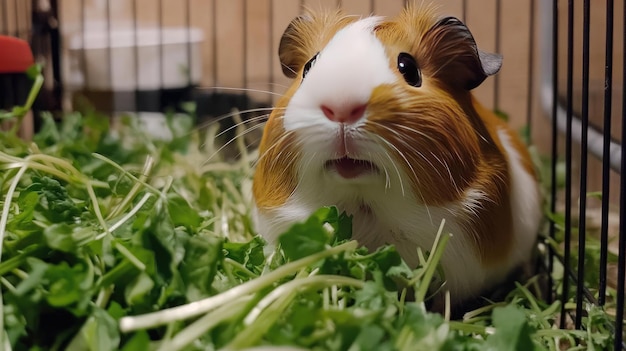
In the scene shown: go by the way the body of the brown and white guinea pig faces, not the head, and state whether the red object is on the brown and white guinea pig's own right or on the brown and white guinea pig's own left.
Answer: on the brown and white guinea pig's own right

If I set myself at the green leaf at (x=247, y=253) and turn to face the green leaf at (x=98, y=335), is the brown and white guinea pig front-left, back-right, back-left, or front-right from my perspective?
back-left

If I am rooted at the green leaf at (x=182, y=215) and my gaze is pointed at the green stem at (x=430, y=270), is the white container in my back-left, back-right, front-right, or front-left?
back-left

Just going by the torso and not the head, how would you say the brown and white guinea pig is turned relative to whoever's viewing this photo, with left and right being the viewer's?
facing the viewer and to the left of the viewer
